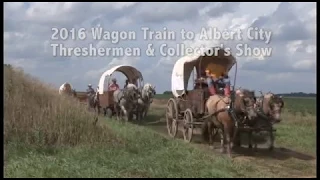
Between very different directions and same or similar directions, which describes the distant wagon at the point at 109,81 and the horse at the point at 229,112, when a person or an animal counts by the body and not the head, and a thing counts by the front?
same or similar directions

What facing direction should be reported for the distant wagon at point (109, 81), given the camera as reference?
facing the viewer and to the right of the viewer

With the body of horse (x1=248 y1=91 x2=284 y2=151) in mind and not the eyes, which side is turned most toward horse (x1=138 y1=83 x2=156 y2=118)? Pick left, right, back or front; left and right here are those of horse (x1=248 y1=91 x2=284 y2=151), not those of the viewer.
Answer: back

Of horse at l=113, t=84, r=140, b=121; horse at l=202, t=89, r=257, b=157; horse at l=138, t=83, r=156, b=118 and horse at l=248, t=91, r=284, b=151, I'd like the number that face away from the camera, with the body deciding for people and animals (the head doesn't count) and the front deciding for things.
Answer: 0

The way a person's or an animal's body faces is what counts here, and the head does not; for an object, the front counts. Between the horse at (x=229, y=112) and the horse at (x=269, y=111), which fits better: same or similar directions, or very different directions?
same or similar directions

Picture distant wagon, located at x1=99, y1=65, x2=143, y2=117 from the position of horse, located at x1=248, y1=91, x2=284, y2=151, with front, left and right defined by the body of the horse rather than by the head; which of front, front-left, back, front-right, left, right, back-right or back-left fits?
back

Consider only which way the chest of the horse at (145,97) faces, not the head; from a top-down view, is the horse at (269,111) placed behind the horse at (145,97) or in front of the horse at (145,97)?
in front

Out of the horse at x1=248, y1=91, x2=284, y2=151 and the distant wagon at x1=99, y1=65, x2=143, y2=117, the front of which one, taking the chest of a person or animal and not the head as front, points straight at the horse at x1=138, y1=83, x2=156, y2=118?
the distant wagon

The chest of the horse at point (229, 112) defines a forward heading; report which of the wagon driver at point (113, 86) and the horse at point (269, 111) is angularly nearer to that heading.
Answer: the horse

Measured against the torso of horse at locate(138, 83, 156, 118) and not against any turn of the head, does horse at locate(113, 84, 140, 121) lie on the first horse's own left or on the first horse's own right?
on the first horse's own right

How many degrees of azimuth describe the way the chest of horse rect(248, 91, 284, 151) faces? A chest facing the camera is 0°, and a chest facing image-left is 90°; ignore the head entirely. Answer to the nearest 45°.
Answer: approximately 315°

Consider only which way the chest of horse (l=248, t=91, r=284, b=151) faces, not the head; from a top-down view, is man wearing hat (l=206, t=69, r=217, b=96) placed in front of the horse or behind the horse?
behind

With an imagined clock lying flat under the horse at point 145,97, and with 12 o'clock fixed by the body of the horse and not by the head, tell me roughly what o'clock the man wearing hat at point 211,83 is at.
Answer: The man wearing hat is roughly at 1 o'clock from the horse.

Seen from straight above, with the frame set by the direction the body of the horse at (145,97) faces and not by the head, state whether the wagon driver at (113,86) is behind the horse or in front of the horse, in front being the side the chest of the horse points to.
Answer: behind

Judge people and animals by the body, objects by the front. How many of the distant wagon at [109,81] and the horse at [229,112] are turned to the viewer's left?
0

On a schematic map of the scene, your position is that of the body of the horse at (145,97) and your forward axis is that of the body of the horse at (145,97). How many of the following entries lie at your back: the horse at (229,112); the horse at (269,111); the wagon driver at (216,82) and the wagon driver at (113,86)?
1

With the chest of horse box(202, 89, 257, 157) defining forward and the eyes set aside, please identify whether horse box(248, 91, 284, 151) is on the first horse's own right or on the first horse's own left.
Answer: on the first horse's own left
